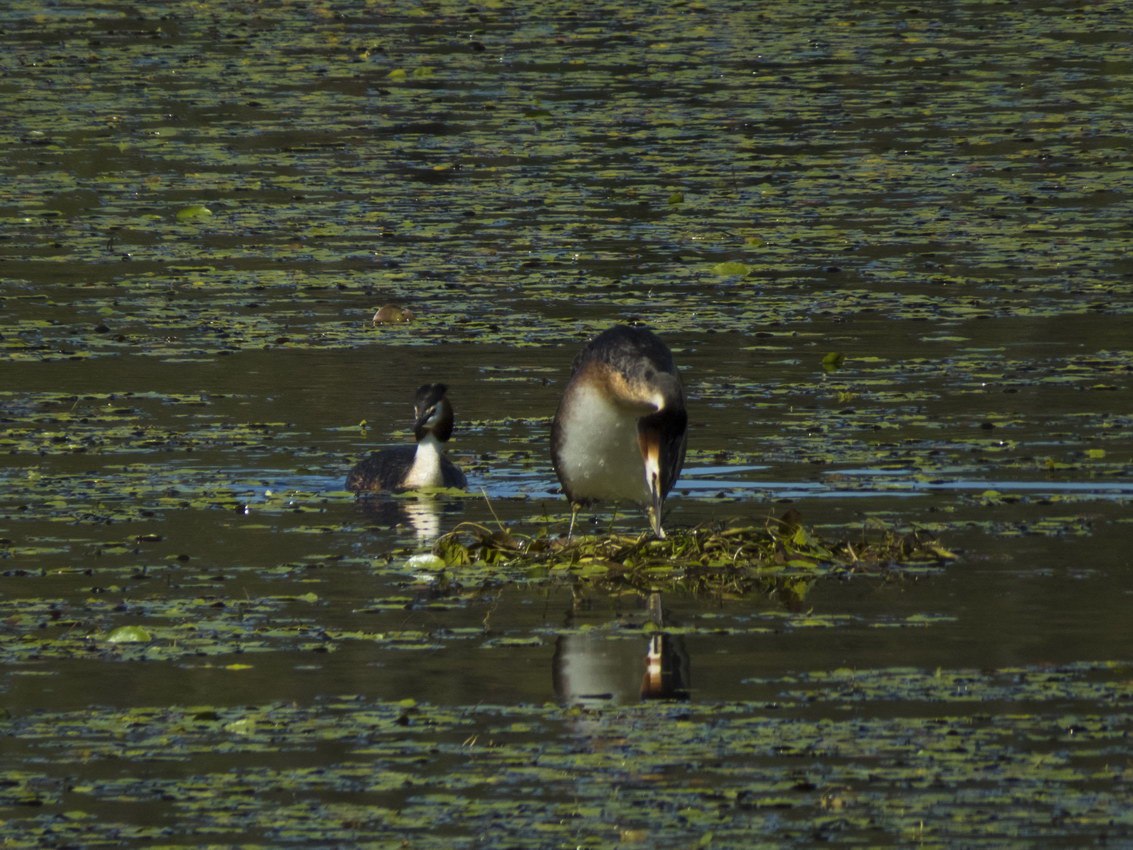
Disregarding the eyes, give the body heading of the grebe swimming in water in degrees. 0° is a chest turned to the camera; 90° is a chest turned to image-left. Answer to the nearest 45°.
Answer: approximately 315°

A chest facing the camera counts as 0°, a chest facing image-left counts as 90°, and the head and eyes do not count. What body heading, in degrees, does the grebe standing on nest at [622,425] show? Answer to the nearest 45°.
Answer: approximately 0°

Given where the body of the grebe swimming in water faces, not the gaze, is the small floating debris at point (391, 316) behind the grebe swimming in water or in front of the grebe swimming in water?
behind

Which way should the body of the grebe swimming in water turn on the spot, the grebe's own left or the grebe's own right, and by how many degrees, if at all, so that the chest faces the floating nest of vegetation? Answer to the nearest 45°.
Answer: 0° — it already faces it
